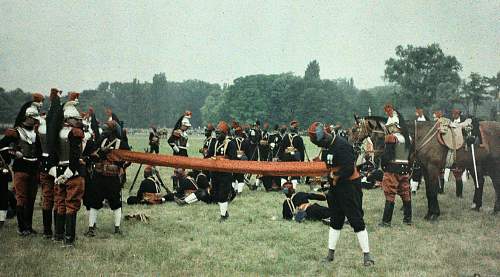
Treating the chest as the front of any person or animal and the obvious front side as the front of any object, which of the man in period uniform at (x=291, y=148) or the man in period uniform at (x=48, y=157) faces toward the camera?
the man in period uniform at (x=291, y=148)

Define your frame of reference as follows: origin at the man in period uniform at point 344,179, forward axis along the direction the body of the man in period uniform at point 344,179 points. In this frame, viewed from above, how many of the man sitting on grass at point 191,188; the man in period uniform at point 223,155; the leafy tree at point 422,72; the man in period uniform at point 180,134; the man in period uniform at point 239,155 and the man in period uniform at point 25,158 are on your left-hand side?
0

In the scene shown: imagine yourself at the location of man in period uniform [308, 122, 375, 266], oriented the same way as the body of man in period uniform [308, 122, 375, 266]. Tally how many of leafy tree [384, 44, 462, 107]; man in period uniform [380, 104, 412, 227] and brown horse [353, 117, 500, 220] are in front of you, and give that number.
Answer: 0

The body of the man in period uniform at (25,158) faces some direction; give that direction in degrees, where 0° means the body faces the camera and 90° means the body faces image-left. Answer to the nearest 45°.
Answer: approximately 315°

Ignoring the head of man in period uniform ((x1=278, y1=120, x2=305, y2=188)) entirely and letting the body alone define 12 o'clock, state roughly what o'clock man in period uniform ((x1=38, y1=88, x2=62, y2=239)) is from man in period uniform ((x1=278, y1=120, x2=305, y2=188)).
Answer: man in period uniform ((x1=38, y1=88, x2=62, y2=239)) is roughly at 1 o'clock from man in period uniform ((x1=278, y1=120, x2=305, y2=188)).

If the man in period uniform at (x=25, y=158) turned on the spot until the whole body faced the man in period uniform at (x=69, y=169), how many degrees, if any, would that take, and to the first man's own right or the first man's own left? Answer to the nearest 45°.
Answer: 0° — they already face them

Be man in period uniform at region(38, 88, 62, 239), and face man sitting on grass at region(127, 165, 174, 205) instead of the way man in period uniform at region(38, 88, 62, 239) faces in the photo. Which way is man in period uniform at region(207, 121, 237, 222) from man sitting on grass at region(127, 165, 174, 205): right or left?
right

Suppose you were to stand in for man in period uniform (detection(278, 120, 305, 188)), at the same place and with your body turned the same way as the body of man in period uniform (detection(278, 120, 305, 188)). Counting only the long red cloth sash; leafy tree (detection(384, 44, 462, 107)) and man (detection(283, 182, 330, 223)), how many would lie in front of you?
2

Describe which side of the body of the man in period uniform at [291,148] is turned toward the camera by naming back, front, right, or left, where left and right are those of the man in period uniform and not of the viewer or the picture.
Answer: front

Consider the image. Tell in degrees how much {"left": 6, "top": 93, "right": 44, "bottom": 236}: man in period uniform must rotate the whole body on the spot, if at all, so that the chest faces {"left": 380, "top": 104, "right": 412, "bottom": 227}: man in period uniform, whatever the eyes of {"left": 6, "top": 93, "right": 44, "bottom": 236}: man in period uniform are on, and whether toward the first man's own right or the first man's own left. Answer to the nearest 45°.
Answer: approximately 45° to the first man's own left

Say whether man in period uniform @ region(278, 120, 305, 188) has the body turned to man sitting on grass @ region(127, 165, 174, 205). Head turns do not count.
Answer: no

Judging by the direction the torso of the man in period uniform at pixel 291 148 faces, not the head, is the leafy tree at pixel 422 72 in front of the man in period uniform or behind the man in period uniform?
behind

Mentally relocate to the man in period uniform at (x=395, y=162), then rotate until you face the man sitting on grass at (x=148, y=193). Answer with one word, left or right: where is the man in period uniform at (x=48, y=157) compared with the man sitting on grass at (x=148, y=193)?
left

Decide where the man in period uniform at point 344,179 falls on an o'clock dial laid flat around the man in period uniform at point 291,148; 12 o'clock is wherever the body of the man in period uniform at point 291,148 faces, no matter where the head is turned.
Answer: the man in period uniform at point 344,179 is roughly at 12 o'clock from the man in period uniform at point 291,148.
